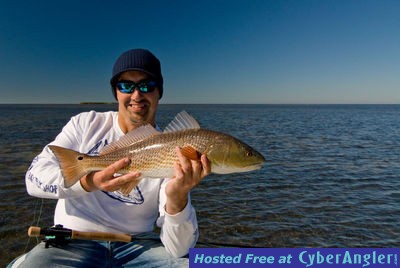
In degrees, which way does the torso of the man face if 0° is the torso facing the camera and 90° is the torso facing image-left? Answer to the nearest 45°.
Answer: approximately 0°
